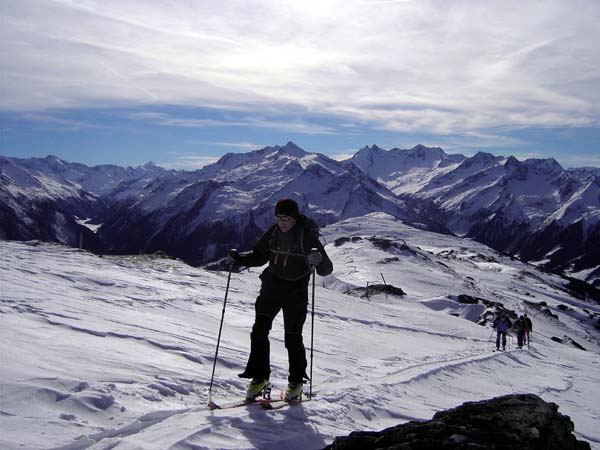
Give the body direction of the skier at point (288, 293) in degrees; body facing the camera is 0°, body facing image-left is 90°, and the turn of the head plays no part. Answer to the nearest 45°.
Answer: approximately 45°

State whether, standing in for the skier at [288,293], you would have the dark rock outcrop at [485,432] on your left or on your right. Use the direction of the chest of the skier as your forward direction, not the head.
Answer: on your left
